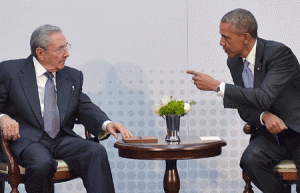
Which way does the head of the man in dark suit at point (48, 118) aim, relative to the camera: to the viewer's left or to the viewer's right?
to the viewer's right

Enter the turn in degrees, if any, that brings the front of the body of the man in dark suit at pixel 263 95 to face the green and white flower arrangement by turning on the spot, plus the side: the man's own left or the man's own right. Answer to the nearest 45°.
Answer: approximately 45° to the man's own right

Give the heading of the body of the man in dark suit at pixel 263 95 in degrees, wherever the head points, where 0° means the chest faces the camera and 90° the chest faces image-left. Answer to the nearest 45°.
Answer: approximately 45°

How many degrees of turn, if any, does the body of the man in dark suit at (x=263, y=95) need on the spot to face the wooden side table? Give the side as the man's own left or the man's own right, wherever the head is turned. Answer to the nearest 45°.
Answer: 0° — they already face it

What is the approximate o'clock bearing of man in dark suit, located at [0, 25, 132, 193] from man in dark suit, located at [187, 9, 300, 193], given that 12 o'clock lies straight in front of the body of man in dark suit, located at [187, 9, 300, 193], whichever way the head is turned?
man in dark suit, located at [0, 25, 132, 193] is roughly at 1 o'clock from man in dark suit, located at [187, 9, 300, 193].
